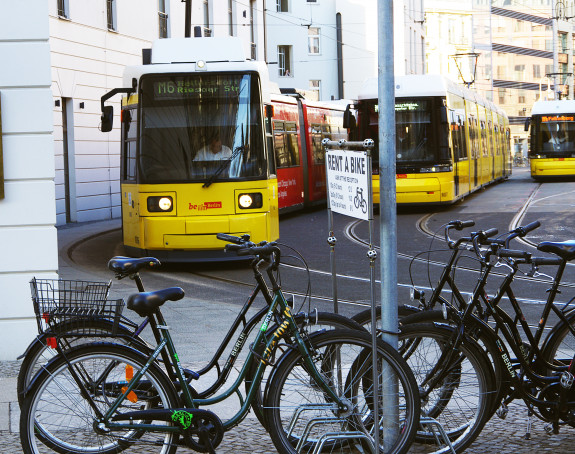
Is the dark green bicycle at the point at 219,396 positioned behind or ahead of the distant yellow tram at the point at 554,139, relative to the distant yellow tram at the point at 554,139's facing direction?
ahead

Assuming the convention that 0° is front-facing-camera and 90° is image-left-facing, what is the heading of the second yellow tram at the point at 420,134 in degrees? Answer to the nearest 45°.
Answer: approximately 45°

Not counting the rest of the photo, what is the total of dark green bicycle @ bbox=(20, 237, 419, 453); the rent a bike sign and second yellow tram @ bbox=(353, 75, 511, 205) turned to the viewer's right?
1

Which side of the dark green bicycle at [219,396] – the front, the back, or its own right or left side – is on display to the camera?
right

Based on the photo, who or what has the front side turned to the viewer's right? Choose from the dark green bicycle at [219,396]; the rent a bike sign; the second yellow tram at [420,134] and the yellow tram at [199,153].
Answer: the dark green bicycle
